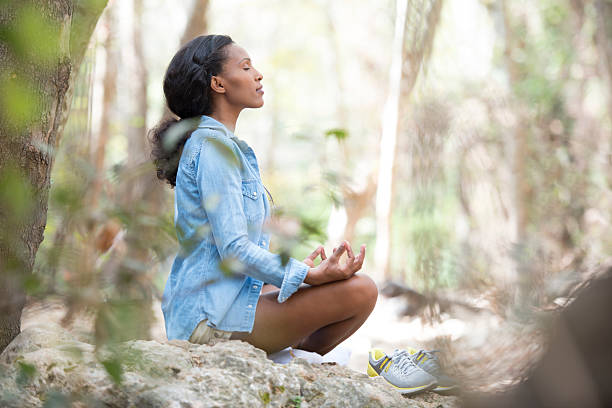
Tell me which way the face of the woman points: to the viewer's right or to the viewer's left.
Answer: to the viewer's right

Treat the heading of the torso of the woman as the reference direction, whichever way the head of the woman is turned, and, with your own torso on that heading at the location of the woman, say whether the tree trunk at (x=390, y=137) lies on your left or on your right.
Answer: on your left

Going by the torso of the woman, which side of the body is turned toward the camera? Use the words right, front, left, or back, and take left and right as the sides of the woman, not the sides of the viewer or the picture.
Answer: right
